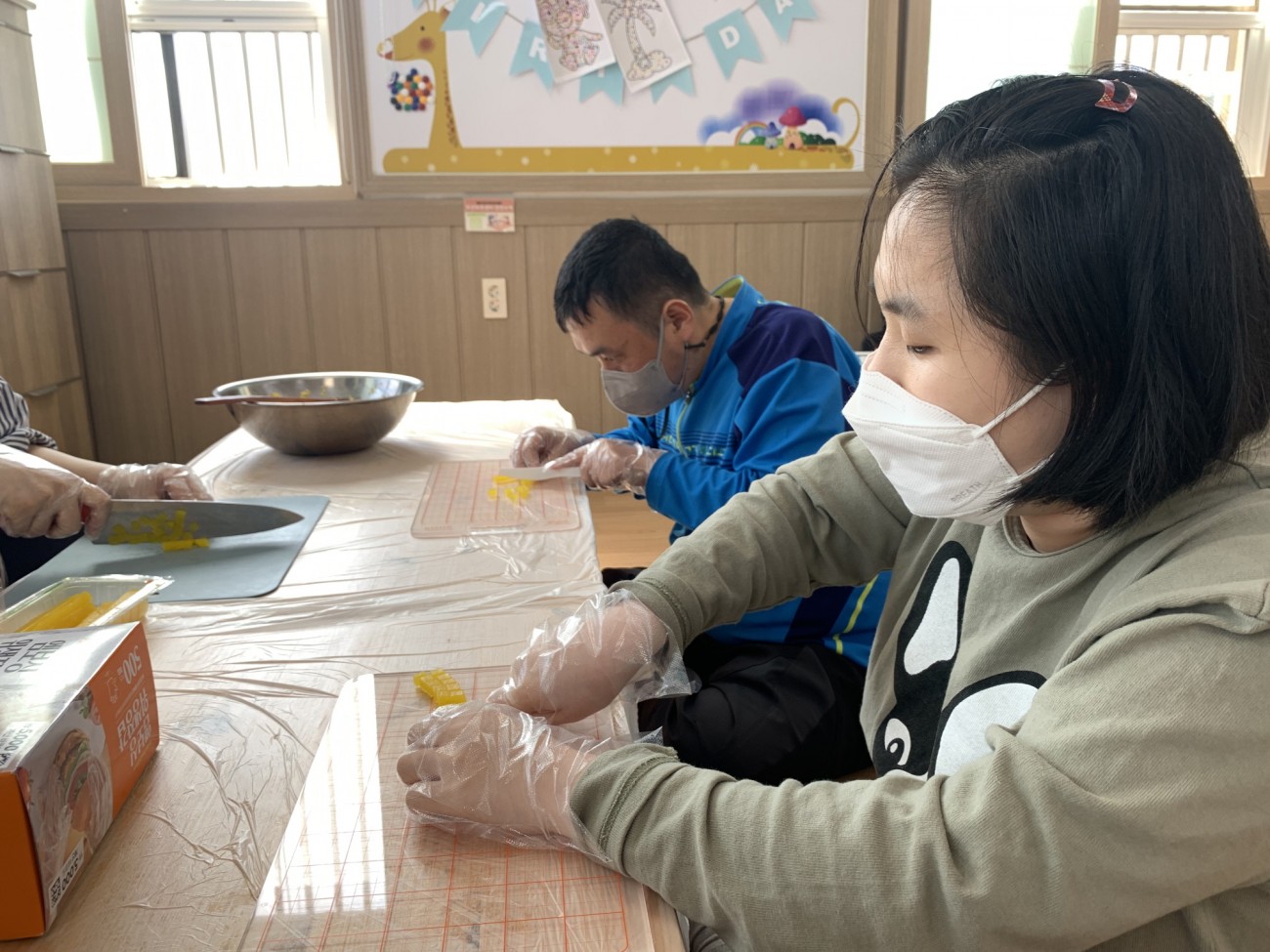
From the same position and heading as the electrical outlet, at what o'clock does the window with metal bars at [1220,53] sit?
The window with metal bars is roughly at 9 o'clock from the electrical outlet.

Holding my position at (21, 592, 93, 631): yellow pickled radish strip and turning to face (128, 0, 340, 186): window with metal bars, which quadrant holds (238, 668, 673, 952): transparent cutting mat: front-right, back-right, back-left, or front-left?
back-right

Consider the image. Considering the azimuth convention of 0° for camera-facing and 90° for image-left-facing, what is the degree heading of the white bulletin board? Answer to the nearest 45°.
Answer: approximately 0°

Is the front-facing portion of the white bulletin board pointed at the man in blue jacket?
yes

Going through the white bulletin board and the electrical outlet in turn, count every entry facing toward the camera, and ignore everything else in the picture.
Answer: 2

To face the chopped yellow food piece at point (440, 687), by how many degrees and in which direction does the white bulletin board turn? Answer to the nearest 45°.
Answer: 0° — it already faces it

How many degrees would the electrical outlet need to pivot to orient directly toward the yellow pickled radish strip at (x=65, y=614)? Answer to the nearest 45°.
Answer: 0° — it already faces it

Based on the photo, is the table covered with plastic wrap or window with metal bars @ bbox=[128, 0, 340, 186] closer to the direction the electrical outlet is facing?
the table covered with plastic wrap

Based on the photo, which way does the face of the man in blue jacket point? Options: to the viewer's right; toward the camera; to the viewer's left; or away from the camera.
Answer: to the viewer's left

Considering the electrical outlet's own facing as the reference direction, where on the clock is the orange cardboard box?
The orange cardboard box is roughly at 12 o'clock from the electrical outlet.

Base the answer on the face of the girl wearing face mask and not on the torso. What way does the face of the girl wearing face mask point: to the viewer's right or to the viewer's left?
to the viewer's left
